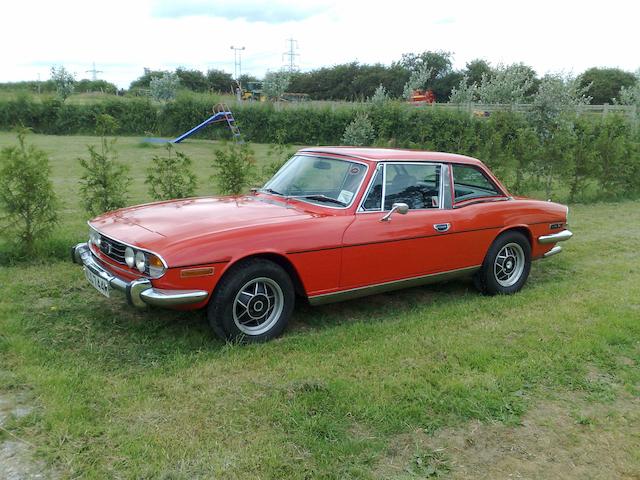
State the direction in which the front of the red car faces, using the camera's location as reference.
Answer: facing the viewer and to the left of the viewer

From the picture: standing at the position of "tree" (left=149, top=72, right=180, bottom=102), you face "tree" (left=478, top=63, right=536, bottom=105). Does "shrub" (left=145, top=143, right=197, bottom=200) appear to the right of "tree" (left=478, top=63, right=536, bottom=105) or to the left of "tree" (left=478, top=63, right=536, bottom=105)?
right

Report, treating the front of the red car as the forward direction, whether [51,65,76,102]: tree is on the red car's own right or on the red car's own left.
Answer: on the red car's own right

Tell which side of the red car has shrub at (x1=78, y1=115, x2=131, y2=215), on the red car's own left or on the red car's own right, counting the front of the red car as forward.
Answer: on the red car's own right

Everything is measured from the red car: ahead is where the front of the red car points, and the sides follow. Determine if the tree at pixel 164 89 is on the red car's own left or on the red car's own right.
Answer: on the red car's own right

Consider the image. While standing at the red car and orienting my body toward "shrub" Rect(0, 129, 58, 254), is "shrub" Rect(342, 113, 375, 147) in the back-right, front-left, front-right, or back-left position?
front-right

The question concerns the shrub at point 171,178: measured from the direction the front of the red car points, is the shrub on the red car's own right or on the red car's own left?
on the red car's own right
